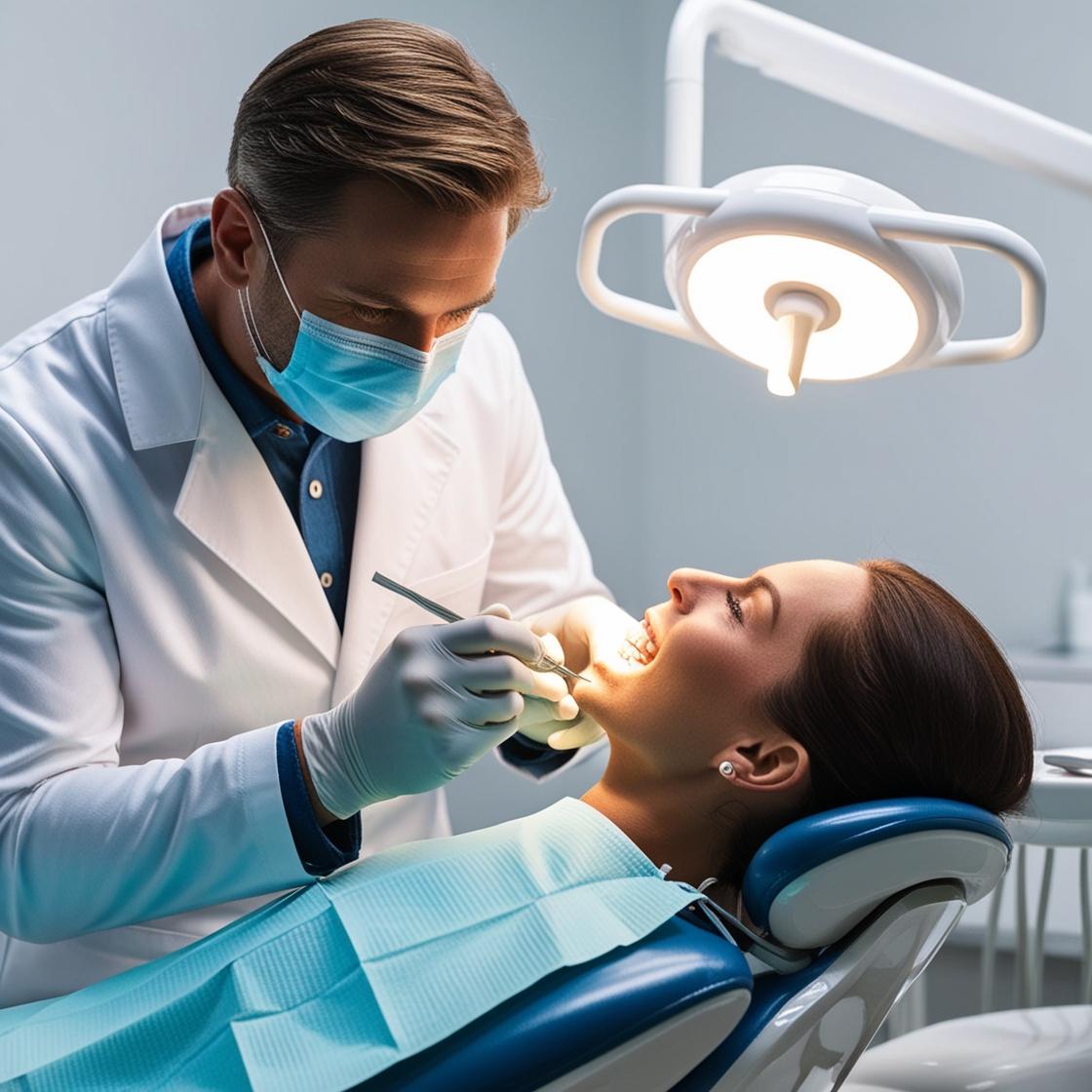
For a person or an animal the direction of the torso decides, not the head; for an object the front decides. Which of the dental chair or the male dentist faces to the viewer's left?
the dental chair

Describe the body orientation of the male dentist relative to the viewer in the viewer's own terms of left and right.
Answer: facing the viewer and to the right of the viewer

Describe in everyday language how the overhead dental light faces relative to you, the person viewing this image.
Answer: facing the viewer and to the left of the viewer

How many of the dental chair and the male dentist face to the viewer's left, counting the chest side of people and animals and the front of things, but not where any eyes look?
1

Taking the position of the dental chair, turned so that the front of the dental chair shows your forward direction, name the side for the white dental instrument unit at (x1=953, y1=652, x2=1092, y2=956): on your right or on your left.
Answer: on your right

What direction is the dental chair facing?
to the viewer's left
